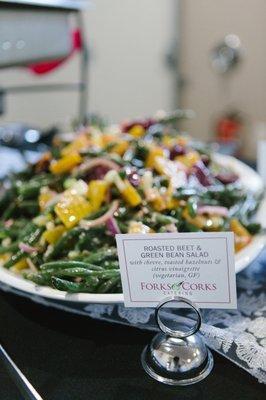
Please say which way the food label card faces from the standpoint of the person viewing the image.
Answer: facing the viewer
